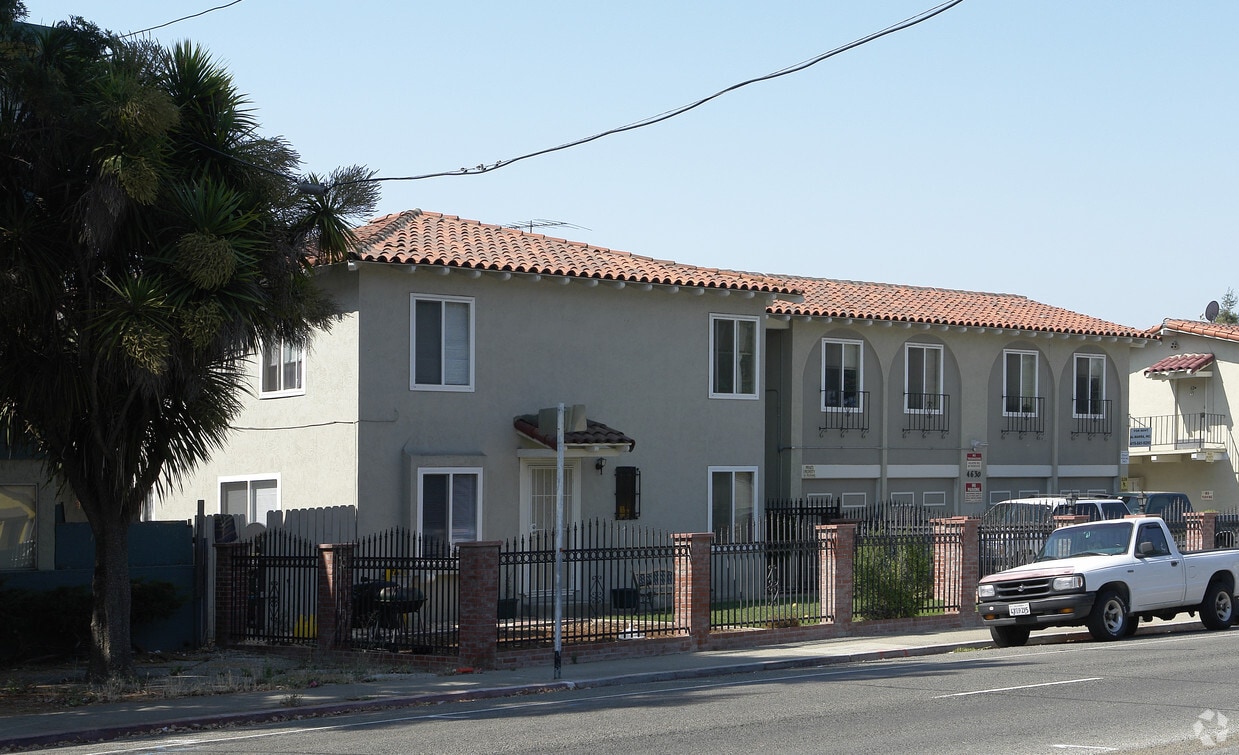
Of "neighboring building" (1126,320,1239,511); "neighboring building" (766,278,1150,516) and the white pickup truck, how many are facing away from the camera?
0

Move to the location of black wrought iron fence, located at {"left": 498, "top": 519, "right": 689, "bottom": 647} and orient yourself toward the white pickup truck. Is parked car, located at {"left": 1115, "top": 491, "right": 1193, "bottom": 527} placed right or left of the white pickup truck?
left

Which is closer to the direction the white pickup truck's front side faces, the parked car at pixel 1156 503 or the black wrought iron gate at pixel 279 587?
the black wrought iron gate

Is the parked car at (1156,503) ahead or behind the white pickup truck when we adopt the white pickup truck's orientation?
behind

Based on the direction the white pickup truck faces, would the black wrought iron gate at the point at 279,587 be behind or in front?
in front

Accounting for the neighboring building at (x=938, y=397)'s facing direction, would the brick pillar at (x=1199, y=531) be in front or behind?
in front

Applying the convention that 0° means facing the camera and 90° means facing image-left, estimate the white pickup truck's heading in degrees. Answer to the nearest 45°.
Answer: approximately 45°

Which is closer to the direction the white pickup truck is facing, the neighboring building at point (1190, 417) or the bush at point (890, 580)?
the bush

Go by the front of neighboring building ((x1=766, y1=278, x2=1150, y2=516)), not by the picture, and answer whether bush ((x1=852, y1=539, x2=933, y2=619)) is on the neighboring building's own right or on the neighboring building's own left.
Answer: on the neighboring building's own right

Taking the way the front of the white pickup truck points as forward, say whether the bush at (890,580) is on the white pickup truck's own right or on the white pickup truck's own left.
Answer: on the white pickup truck's own right

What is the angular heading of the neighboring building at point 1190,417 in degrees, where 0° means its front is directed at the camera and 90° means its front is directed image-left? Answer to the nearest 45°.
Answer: approximately 45°

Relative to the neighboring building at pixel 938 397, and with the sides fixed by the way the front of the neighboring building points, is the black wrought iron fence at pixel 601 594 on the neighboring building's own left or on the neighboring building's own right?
on the neighboring building's own right

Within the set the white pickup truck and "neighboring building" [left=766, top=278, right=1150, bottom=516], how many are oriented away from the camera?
0

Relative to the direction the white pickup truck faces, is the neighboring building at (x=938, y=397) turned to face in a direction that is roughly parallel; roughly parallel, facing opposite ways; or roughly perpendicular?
roughly perpendicular

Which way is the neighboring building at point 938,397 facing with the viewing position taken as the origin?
facing the viewer and to the right of the viewer
